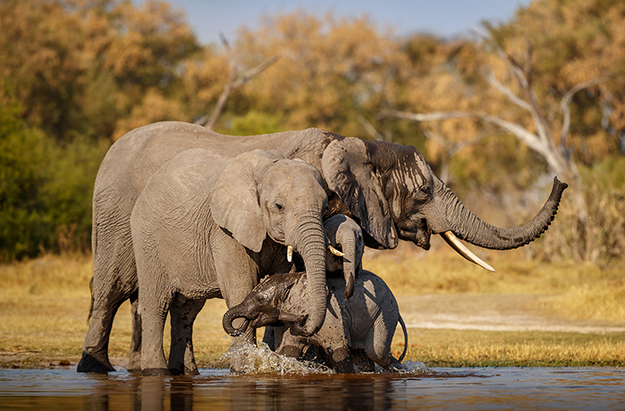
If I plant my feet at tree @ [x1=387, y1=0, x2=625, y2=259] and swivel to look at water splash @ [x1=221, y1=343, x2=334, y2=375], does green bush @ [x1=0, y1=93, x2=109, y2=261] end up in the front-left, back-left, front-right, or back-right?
front-right

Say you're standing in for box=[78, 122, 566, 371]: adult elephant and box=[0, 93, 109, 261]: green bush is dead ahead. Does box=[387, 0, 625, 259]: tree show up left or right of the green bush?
right

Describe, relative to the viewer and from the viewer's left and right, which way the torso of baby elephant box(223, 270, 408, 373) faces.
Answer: facing to the left of the viewer

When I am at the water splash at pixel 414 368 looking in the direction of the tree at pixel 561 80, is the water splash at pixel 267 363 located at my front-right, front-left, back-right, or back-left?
back-left

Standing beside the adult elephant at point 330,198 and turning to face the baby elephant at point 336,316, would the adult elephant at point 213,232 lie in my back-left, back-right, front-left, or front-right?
front-right

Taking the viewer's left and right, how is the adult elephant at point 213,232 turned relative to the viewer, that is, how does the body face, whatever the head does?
facing the viewer and to the right of the viewer

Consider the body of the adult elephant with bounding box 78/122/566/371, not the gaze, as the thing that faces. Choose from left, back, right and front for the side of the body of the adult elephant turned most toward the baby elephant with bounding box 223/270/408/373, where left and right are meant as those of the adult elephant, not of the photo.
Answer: right

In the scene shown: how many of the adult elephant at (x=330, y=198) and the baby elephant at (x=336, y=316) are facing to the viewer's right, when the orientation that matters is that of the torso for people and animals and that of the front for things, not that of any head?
1

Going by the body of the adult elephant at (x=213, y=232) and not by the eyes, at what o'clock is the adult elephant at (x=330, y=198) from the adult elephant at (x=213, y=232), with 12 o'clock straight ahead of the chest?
the adult elephant at (x=330, y=198) is roughly at 9 o'clock from the adult elephant at (x=213, y=232).

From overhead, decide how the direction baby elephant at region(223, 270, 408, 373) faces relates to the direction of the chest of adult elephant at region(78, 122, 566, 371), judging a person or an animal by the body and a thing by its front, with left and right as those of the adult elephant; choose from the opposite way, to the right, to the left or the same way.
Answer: the opposite way

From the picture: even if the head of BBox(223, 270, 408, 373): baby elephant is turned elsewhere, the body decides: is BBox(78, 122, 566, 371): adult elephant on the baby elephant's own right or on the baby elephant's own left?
on the baby elephant's own right

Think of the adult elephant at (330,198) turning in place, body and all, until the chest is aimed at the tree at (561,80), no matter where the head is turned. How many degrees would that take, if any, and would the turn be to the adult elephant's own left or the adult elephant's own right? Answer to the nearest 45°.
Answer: approximately 90° to the adult elephant's own left

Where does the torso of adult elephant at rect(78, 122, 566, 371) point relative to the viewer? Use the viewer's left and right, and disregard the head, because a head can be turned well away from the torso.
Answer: facing to the right of the viewer

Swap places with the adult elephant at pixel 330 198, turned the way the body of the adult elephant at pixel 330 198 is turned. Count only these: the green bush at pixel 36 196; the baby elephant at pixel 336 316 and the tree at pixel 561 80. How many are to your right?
1
